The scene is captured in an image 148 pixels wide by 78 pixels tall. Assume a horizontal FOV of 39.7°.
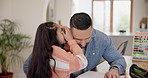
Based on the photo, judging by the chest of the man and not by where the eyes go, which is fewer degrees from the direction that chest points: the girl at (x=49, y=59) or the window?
the girl

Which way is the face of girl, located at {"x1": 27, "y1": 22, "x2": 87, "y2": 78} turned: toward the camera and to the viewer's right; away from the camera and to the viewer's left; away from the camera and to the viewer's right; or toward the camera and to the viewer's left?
away from the camera and to the viewer's right

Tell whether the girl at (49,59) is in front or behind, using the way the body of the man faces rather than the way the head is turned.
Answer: in front

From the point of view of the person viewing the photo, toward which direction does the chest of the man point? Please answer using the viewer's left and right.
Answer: facing the viewer and to the left of the viewer

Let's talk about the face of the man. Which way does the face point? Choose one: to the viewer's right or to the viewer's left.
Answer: to the viewer's left

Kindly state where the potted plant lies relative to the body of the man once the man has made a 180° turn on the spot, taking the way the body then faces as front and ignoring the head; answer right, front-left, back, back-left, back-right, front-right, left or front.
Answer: left

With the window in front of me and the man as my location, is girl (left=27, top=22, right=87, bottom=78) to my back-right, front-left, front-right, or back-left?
back-left

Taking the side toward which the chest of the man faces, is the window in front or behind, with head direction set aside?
behind
